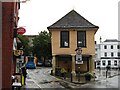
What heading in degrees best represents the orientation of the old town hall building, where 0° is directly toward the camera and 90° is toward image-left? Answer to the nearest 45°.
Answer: approximately 0°
